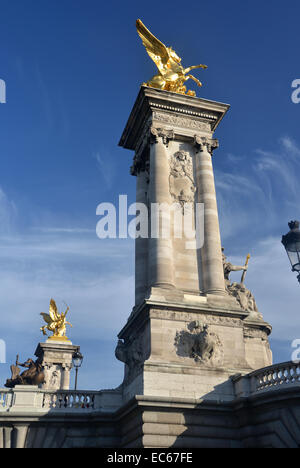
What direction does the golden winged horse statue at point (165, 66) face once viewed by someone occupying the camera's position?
facing to the right of the viewer

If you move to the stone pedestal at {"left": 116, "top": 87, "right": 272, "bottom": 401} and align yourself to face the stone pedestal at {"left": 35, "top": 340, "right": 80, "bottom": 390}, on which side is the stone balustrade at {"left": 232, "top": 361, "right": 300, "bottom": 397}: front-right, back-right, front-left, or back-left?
back-right

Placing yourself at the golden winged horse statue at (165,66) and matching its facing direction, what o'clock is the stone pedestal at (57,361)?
The stone pedestal is roughly at 8 o'clock from the golden winged horse statue.

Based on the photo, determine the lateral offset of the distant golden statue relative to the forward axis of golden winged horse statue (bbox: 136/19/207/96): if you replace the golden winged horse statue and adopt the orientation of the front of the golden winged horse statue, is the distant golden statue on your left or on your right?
on your left
